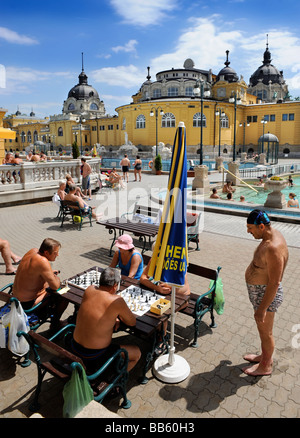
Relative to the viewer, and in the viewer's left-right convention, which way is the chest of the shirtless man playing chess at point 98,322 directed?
facing away from the viewer and to the right of the viewer

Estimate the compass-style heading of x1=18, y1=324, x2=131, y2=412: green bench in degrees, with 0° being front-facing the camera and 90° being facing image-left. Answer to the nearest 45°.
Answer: approximately 225°

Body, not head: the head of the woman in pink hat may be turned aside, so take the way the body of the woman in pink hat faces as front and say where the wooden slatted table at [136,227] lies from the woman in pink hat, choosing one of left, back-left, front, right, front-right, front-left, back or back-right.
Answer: back-right

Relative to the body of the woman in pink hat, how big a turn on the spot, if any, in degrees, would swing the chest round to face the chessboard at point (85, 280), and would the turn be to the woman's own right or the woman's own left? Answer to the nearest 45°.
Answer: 0° — they already face it

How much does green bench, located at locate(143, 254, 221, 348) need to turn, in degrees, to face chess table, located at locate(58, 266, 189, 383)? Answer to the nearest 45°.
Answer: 0° — it already faces it

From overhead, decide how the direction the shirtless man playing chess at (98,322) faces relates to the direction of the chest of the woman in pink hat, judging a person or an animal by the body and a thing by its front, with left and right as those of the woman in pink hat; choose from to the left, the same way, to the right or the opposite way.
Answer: the opposite way
